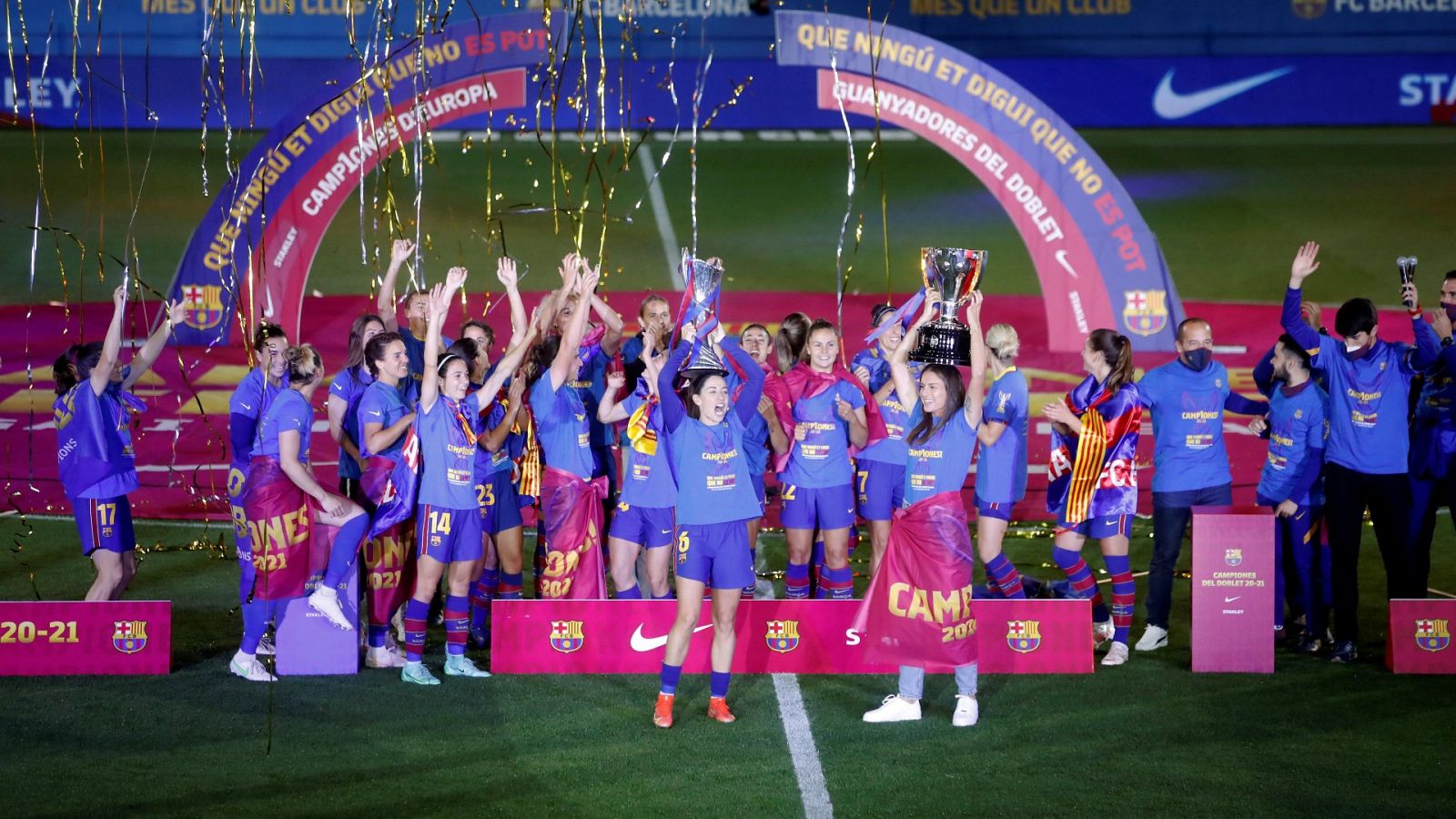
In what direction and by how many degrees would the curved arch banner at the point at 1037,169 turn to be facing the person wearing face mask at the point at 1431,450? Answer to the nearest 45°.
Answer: approximately 45° to its left

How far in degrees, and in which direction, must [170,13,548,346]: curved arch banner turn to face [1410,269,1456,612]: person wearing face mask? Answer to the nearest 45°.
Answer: approximately 45° to its left

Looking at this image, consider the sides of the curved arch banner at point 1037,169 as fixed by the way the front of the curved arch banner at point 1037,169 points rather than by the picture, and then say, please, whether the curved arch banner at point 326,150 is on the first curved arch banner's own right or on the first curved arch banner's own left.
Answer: on the first curved arch banner's own right

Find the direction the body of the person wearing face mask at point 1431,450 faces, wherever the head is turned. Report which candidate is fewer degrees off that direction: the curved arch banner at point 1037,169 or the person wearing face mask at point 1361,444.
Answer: the person wearing face mask

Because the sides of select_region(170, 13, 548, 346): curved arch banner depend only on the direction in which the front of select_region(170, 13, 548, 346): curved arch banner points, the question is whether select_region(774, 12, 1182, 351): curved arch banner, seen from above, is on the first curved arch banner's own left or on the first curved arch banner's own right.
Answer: on the first curved arch banner's own left

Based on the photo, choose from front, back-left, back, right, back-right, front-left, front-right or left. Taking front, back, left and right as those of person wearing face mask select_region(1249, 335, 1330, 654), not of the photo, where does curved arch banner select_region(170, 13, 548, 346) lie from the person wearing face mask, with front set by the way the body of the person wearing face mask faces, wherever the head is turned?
front-right

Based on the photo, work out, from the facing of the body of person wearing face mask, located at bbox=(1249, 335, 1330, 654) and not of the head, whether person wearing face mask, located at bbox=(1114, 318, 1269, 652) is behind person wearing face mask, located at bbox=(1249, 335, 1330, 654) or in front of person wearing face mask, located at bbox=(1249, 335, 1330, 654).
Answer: in front

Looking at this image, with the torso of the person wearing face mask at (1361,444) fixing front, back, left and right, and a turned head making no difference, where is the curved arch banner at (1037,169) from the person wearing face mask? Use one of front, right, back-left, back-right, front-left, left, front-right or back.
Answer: back-right
